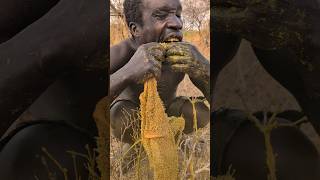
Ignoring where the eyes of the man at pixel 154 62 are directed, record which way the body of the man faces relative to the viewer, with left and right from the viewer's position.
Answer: facing the viewer and to the right of the viewer

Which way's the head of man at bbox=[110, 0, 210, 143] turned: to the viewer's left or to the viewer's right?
to the viewer's right
